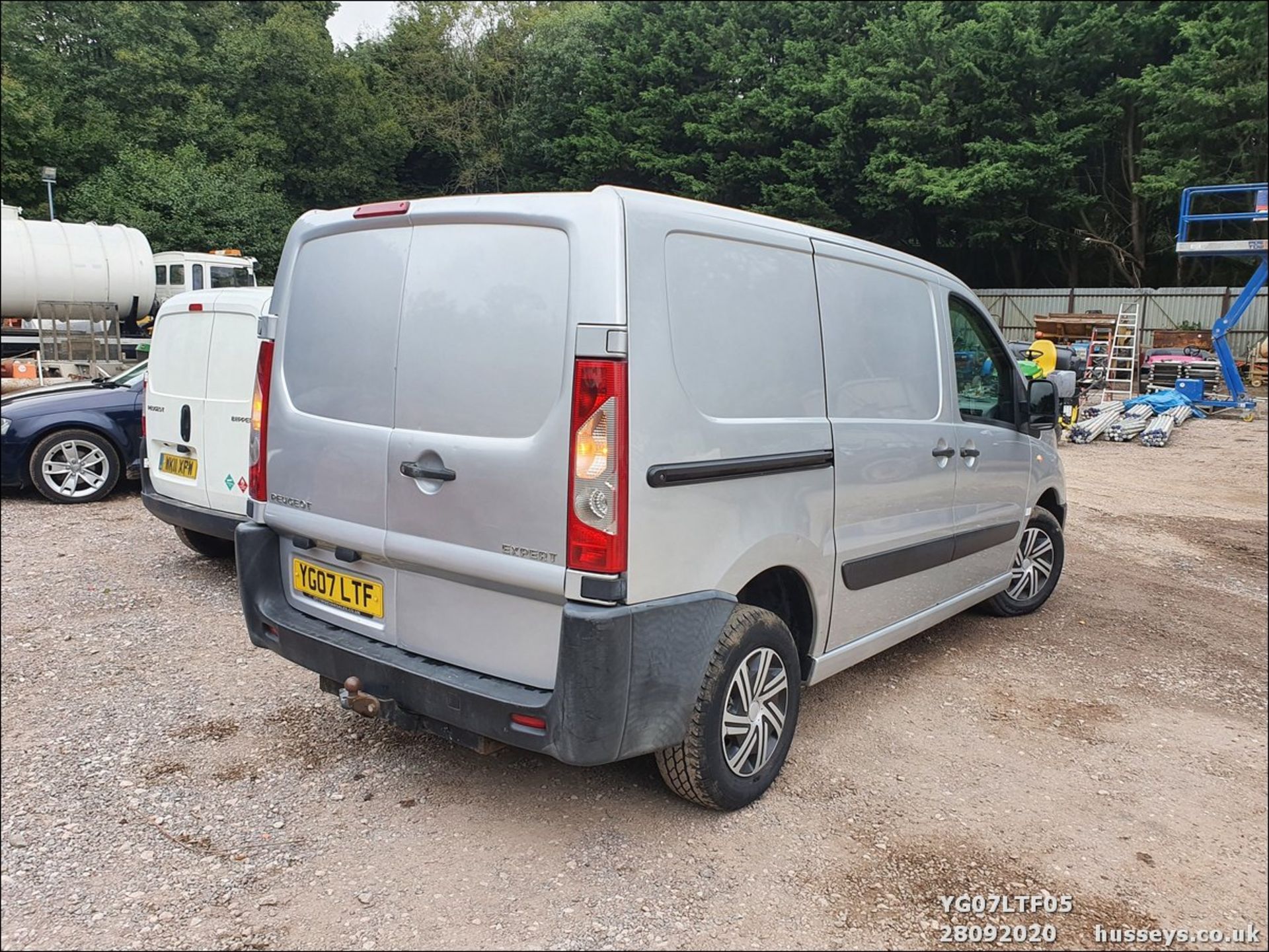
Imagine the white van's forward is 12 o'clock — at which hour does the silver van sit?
The silver van is roughly at 4 o'clock from the white van.

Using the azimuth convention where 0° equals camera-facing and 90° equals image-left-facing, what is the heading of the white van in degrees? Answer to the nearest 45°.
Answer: approximately 225°

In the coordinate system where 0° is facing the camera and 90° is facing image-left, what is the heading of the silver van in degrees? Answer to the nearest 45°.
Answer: approximately 225°

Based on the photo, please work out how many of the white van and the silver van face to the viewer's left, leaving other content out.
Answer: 0

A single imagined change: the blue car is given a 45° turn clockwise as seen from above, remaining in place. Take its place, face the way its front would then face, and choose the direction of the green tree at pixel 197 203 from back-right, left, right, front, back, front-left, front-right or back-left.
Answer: front-right

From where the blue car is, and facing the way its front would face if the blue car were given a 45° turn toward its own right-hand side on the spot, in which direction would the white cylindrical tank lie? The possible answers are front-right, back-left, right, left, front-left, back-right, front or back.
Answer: front-right

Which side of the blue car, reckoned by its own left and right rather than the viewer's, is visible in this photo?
left

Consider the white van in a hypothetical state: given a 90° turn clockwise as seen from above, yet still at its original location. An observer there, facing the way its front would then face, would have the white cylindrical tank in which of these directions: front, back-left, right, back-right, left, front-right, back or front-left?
back-left
